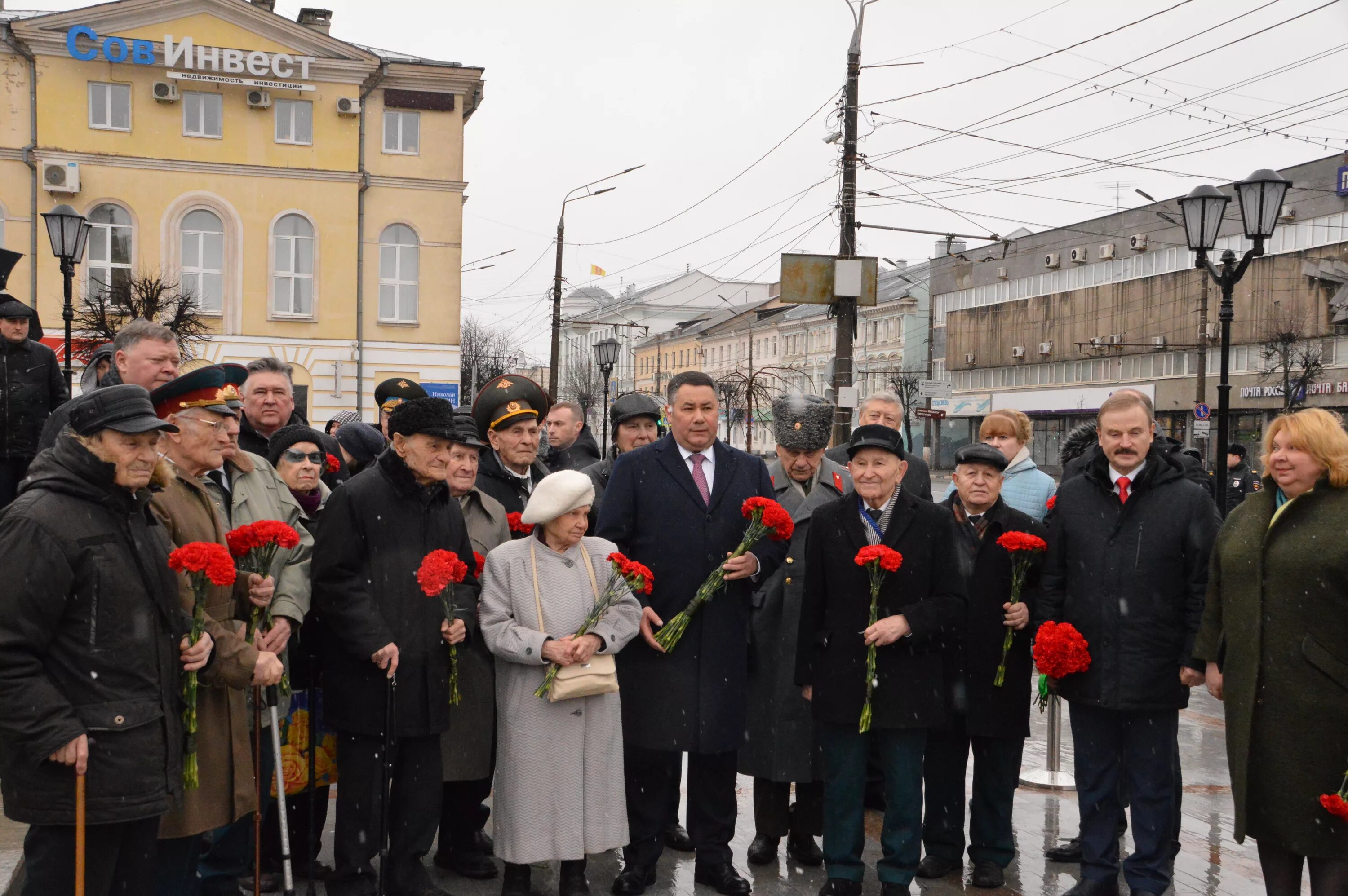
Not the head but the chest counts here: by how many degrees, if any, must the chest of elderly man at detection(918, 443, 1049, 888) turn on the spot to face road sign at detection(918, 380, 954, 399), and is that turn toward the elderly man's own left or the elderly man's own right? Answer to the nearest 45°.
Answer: approximately 180°

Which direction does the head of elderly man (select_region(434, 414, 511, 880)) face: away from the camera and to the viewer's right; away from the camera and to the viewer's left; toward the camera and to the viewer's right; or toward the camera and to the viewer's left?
toward the camera and to the viewer's right

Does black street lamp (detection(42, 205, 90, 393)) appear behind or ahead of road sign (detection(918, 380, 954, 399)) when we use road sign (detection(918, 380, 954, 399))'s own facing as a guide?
ahead

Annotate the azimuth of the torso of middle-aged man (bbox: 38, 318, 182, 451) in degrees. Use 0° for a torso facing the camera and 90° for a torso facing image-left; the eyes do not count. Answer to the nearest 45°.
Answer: approximately 315°

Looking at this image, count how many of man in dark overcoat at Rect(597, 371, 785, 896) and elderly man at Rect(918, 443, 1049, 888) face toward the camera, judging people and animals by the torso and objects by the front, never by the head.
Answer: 2

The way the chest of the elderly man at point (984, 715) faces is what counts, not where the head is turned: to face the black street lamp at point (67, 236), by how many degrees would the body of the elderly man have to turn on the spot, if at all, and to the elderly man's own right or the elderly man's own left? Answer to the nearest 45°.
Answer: approximately 135° to the elderly man's own right

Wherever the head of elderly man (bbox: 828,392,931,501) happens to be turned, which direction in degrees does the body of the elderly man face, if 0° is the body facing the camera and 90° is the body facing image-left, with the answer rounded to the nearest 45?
approximately 0°

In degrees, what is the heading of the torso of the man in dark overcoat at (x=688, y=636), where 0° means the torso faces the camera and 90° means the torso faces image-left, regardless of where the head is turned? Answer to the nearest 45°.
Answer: approximately 0°

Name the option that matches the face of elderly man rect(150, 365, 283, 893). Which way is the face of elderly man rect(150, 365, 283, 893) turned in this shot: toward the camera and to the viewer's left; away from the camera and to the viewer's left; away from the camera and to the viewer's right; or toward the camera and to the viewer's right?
toward the camera and to the viewer's right

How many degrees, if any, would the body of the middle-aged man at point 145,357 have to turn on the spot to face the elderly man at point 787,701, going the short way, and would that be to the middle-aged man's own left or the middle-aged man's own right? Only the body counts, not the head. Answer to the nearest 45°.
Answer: approximately 45° to the middle-aged man's own left
